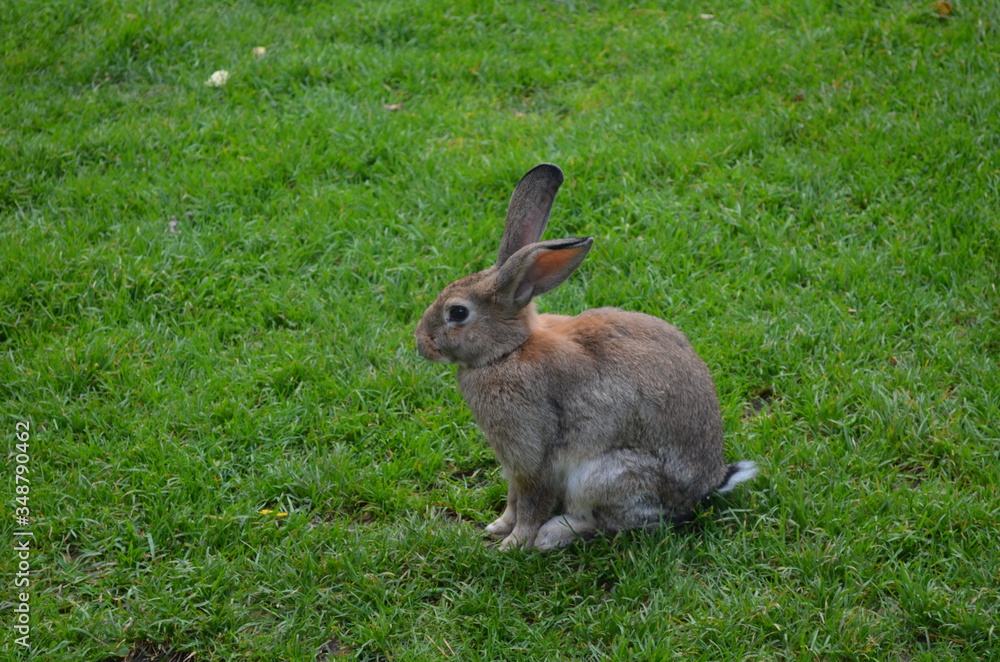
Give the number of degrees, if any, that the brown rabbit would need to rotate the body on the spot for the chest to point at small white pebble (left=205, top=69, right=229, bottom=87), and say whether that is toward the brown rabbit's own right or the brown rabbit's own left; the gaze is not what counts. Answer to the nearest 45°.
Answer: approximately 45° to the brown rabbit's own right

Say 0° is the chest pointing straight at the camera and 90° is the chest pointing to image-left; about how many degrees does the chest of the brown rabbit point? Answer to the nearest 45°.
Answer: approximately 90°
